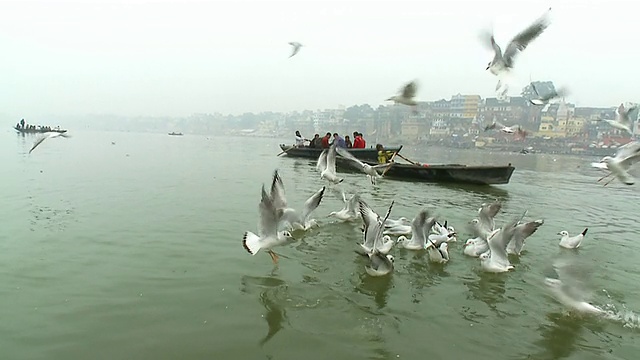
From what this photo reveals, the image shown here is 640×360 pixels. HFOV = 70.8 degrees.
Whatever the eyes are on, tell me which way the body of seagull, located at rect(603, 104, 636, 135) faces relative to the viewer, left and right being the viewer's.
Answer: facing to the left of the viewer

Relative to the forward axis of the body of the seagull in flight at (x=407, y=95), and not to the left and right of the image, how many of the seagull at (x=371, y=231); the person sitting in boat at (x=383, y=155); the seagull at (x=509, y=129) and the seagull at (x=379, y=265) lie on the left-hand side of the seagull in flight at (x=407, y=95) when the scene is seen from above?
2

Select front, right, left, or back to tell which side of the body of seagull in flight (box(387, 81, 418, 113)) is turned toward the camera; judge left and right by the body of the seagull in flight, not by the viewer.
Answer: left

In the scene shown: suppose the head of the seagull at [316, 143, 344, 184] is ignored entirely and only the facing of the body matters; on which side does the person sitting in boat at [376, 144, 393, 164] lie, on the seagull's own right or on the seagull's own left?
on the seagull's own right

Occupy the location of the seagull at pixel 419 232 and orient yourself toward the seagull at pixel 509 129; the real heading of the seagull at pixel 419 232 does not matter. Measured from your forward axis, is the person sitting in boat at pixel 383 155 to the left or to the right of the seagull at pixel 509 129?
left

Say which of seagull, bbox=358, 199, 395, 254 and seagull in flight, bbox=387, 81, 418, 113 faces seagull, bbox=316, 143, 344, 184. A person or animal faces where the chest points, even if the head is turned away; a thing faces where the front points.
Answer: the seagull in flight

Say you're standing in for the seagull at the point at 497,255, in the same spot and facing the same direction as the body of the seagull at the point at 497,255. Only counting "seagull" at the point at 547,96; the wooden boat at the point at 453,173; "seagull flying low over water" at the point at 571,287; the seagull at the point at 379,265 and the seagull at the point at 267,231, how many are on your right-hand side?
2
